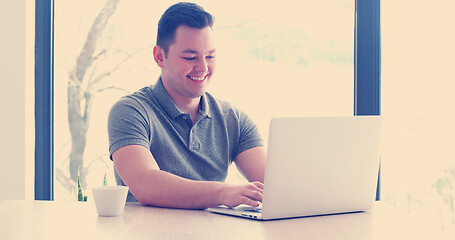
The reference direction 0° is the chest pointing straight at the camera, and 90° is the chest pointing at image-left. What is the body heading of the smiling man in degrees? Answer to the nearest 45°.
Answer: approximately 315°

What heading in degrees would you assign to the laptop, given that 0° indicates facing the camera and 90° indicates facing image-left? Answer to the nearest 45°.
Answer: approximately 135°

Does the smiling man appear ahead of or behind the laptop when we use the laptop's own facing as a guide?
ahead

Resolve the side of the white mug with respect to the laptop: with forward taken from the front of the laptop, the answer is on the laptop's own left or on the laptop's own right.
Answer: on the laptop's own left

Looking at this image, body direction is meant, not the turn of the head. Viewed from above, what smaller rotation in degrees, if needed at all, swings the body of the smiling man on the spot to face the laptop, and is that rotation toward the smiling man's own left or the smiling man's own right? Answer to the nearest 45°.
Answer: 0° — they already face it

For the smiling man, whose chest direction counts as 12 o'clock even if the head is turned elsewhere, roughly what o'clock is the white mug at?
The white mug is roughly at 2 o'clock from the smiling man.

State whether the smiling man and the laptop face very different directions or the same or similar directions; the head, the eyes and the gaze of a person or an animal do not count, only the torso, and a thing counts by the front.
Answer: very different directions
